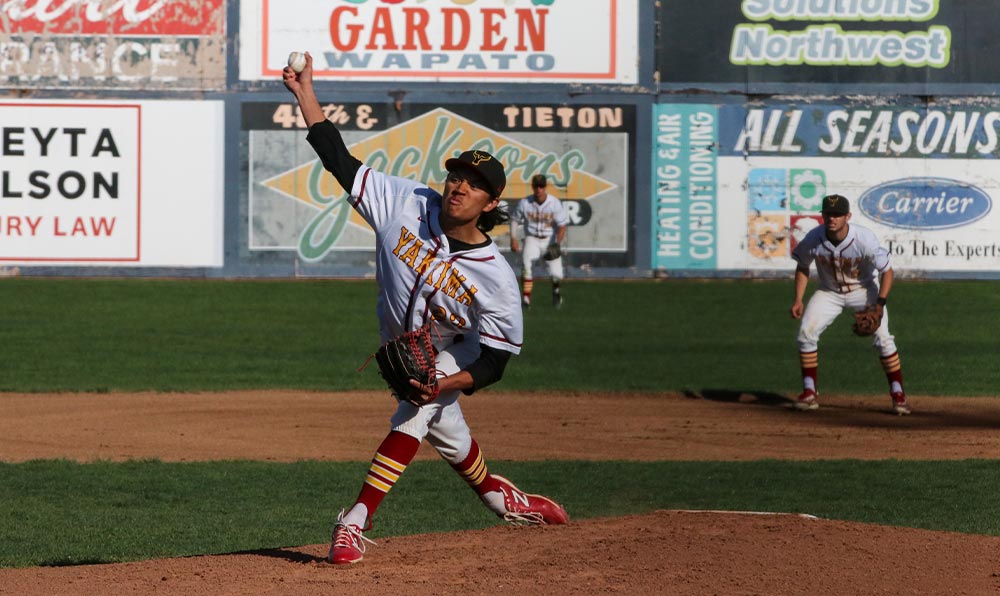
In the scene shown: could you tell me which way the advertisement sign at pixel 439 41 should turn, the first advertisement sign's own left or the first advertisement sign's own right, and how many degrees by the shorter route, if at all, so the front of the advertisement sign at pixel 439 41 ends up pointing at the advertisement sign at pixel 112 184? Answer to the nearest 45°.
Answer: approximately 90° to the first advertisement sign's own right

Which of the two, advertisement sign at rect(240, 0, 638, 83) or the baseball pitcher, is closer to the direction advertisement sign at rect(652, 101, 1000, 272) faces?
the baseball pitcher

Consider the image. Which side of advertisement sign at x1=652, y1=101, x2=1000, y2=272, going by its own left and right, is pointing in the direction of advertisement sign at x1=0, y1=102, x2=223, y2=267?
right

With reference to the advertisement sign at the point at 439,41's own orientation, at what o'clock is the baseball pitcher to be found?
The baseball pitcher is roughly at 12 o'clock from the advertisement sign.

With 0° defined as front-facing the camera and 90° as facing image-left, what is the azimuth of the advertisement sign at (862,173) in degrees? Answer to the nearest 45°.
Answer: approximately 0°
